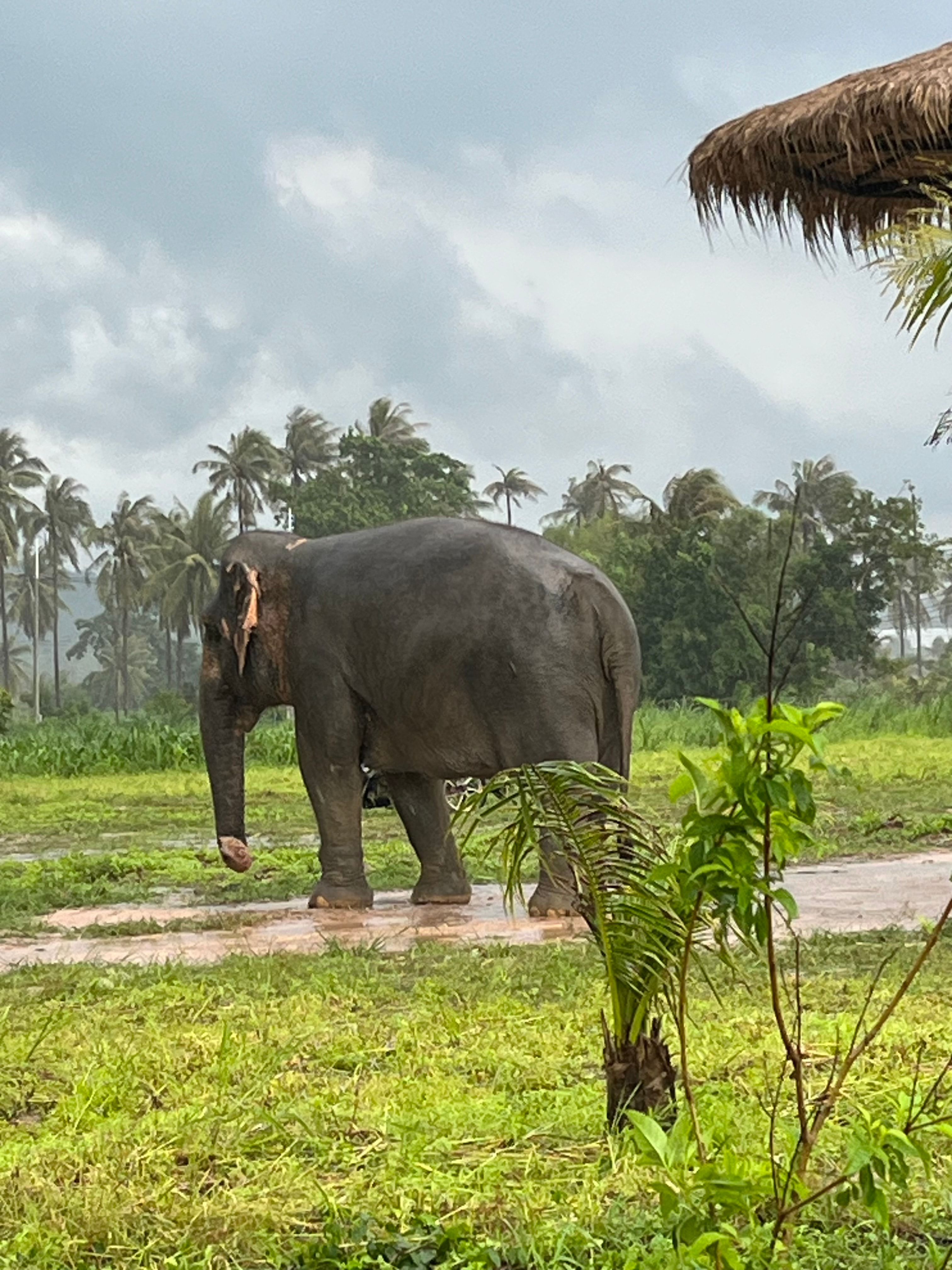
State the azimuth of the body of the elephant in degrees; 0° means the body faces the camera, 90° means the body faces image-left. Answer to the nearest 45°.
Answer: approximately 90°
